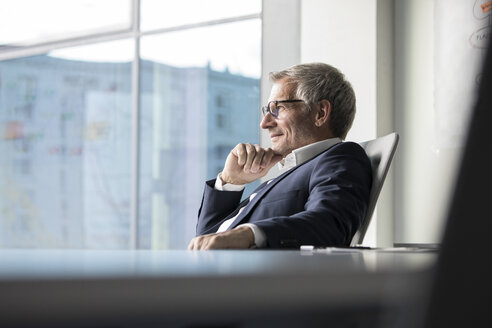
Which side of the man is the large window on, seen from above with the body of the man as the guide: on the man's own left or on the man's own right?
on the man's own right

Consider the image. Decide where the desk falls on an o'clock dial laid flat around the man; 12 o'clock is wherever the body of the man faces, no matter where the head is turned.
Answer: The desk is roughly at 9 o'clock from the man.

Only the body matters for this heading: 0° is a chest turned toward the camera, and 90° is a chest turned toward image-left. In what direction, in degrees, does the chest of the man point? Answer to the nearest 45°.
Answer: approximately 90°
